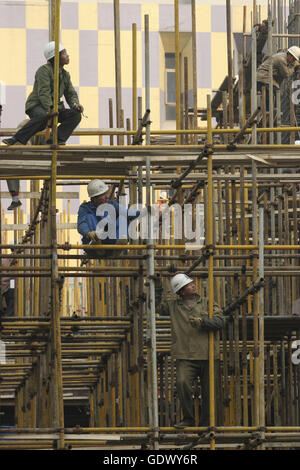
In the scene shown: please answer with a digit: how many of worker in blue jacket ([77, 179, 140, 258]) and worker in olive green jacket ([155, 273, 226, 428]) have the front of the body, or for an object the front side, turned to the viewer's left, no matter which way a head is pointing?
0

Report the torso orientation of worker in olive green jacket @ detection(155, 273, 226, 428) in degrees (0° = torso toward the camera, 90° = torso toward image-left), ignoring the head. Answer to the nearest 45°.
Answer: approximately 0°

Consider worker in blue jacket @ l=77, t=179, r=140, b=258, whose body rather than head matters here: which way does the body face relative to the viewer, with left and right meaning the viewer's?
facing the viewer and to the right of the viewer
